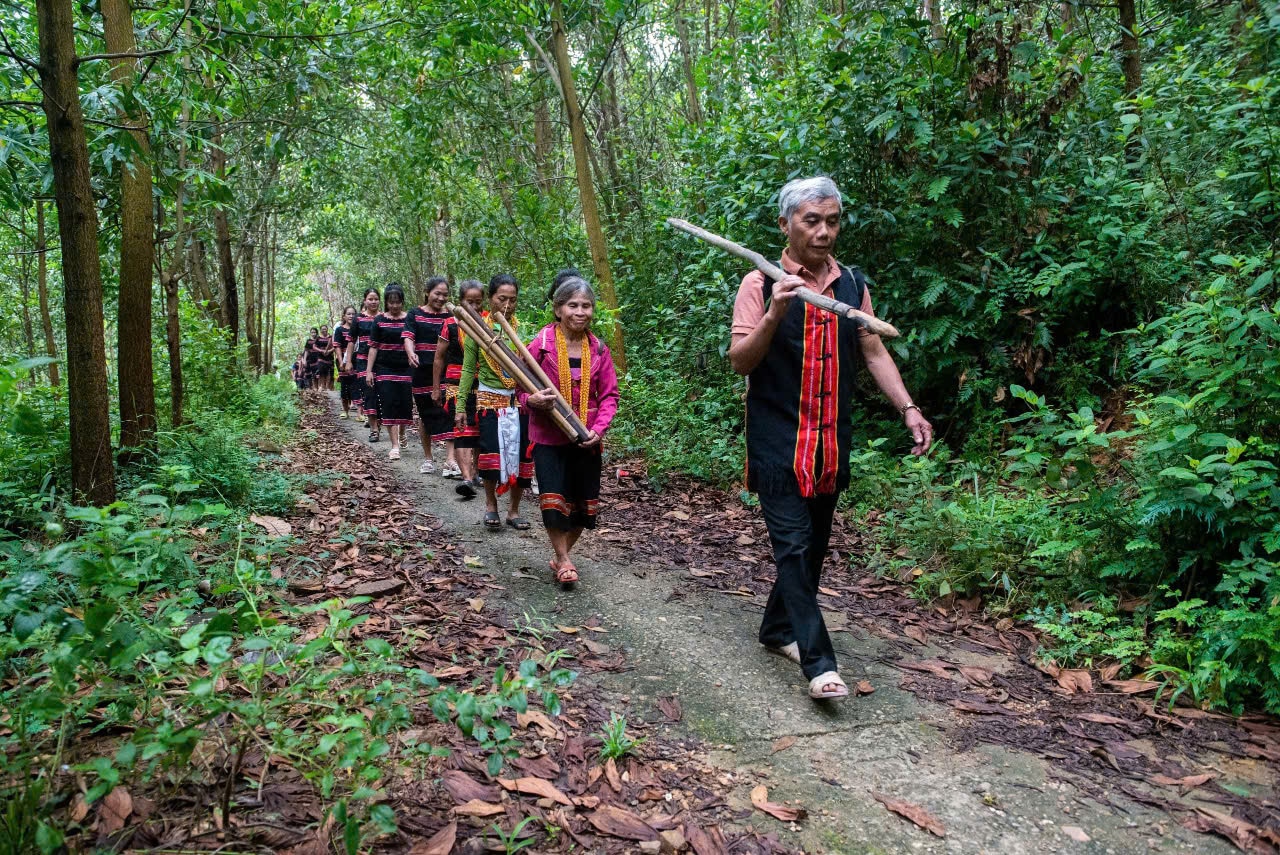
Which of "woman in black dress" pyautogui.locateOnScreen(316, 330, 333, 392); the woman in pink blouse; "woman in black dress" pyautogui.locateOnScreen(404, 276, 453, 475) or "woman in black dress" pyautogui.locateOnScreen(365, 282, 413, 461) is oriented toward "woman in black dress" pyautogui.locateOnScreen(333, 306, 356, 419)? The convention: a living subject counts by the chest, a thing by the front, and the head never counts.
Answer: "woman in black dress" pyautogui.locateOnScreen(316, 330, 333, 392)

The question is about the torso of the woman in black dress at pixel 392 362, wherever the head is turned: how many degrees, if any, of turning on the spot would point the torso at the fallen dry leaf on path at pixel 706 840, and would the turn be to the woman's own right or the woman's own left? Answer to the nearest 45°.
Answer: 0° — they already face it

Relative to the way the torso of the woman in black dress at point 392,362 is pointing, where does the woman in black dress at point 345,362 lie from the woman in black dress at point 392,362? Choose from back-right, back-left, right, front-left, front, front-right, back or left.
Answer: back

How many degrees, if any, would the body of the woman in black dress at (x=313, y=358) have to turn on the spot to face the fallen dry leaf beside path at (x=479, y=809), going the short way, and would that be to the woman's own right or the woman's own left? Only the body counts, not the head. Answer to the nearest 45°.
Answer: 0° — they already face it

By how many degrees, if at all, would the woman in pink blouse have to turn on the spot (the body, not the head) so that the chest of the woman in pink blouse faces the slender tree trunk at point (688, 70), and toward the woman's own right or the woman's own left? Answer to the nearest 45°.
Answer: approximately 180°

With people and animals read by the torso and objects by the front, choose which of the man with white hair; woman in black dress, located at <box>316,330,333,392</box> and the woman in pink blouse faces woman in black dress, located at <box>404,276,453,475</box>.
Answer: woman in black dress, located at <box>316,330,333,392</box>

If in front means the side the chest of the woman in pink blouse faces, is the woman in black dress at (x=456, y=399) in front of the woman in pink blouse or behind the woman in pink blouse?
behind

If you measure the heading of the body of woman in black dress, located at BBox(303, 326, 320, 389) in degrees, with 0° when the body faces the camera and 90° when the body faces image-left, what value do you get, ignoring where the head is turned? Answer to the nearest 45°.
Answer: approximately 0°

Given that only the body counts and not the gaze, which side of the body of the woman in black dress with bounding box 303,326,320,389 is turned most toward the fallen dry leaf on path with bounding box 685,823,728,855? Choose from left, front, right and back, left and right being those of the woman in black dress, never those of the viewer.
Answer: front

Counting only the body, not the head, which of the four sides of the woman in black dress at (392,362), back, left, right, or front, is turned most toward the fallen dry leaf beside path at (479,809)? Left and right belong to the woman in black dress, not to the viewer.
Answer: front

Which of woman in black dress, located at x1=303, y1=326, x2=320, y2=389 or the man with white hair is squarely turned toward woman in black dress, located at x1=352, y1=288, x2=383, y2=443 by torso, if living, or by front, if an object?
woman in black dress, located at x1=303, y1=326, x2=320, y2=389

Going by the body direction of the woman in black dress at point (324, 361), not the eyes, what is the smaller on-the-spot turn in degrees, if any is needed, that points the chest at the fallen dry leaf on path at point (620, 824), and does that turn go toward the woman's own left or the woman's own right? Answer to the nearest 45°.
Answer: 0° — they already face it
